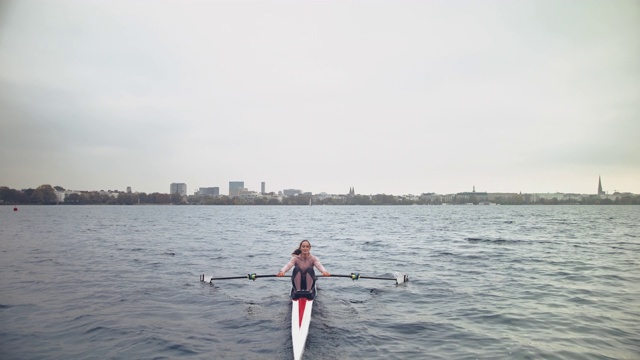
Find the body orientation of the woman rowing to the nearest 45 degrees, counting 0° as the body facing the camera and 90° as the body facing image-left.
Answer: approximately 0°
